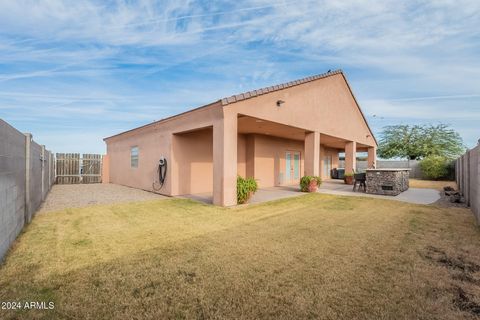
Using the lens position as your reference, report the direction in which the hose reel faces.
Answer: facing the viewer and to the left of the viewer

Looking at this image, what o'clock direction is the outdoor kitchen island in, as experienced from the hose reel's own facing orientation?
The outdoor kitchen island is roughly at 8 o'clock from the hose reel.

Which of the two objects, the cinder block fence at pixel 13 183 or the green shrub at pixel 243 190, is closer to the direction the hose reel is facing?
the cinder block fence

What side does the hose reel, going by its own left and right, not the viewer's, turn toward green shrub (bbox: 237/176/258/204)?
left

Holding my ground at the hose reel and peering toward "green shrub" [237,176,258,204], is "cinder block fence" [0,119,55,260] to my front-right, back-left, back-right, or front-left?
front-right

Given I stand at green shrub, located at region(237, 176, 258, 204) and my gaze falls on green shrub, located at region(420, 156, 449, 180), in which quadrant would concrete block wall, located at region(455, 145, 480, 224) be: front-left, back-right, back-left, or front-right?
front-right

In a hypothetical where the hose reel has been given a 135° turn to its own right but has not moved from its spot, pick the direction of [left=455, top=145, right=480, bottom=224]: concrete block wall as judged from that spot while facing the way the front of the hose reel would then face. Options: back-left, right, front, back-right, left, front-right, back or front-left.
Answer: back-right

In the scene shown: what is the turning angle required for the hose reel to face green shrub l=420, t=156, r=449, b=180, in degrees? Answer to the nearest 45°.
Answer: approximately 135° to its left
